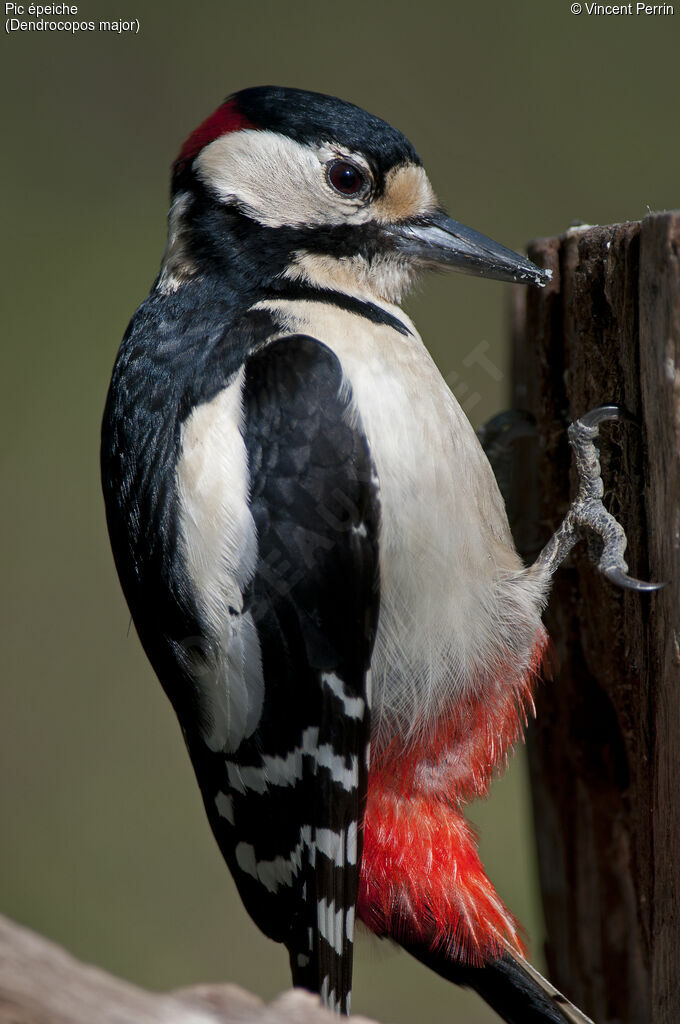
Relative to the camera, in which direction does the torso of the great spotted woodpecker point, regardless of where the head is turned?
to the viewer's right
